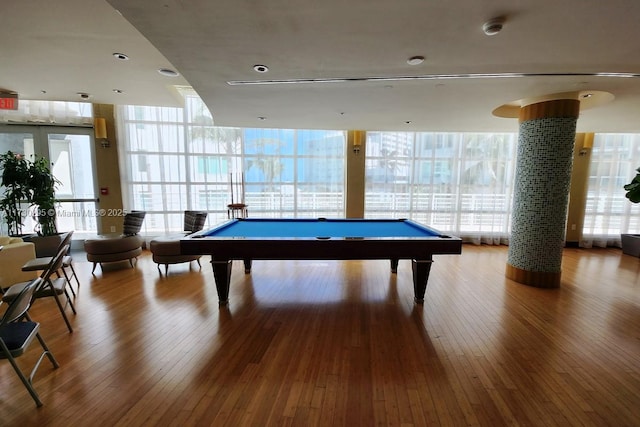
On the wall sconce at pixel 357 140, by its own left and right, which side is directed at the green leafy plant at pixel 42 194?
right

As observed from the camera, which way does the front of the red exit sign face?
facing the viewer

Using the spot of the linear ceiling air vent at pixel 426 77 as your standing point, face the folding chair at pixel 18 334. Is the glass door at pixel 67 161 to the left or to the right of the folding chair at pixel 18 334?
right

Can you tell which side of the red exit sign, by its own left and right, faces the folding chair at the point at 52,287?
front

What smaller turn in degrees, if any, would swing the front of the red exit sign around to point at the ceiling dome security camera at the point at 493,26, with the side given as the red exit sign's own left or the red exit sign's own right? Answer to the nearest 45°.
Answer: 0° — it already faces it

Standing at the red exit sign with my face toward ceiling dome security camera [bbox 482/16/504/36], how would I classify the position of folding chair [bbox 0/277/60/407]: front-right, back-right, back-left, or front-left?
front-right

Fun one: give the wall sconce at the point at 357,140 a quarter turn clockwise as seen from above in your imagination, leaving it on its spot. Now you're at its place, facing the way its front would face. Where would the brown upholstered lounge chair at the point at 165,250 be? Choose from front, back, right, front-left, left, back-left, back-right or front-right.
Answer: front-left

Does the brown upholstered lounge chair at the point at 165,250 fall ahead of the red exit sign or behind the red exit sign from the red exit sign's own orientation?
ahead

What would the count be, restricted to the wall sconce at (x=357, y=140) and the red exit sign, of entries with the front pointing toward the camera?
2

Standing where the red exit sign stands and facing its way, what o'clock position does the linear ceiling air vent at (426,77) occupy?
The linear ceiling air vent is roughly at 11 o'clock from the red exit sign.

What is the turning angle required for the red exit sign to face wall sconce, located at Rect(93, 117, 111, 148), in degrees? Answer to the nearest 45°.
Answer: approximately 90° to its left

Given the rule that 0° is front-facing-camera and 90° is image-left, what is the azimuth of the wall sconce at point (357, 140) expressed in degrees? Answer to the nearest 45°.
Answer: approximately 0°

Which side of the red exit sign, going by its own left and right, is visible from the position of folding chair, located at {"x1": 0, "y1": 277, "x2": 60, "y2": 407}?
front

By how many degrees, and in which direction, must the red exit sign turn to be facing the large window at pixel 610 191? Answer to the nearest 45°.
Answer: approximately 45° to its left

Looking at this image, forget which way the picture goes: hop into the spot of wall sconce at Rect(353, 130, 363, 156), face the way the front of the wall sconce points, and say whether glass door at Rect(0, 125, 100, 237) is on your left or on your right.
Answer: on your right

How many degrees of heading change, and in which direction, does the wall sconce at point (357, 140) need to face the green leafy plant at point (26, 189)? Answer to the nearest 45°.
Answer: approximately 45° to its right
